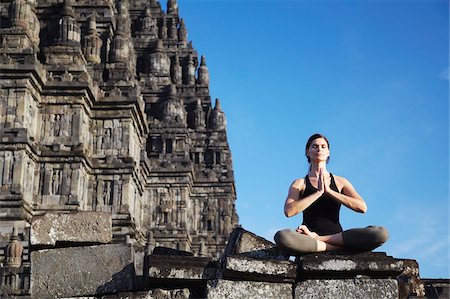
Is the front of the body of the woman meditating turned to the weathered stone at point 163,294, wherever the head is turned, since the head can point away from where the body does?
no

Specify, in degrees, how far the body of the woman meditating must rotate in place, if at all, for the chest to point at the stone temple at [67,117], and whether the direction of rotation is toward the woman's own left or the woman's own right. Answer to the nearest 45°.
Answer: approximately 135° to the woman's own right

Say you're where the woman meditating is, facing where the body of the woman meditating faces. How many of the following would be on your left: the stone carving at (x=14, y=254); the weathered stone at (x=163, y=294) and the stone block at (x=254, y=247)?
0

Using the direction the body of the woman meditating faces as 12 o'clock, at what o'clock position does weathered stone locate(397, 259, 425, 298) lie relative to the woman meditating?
The weathered stone is roughly at 8 o'clock from the woman meditating.

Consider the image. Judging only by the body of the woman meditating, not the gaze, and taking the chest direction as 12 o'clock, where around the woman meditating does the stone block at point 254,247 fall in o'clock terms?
The stone block is roughly at 3 o'clock from the woman meditating.

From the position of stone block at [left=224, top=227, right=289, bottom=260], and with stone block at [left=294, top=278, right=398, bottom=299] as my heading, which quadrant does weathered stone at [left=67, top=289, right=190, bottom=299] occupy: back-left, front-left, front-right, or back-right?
back-right

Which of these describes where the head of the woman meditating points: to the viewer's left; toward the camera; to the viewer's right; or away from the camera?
toward the camera

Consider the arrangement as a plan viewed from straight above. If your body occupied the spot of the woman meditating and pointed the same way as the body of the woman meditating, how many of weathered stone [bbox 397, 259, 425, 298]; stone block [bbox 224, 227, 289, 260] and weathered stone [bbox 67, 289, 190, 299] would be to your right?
2

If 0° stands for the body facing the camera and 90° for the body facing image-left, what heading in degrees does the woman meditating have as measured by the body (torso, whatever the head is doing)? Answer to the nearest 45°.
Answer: approximately 0°
